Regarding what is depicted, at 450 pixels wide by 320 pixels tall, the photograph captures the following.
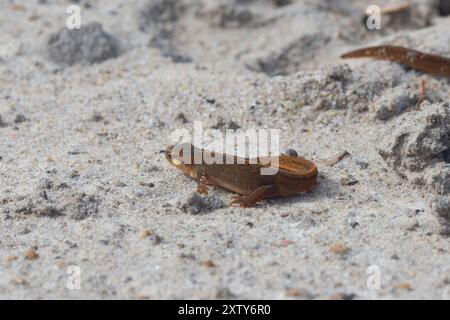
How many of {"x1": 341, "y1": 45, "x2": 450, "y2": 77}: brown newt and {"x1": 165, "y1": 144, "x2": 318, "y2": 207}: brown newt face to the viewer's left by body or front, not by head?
1

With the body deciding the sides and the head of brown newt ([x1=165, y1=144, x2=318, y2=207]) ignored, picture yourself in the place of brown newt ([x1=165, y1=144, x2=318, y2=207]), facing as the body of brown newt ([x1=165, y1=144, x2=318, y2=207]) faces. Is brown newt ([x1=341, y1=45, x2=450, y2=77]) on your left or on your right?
on your right

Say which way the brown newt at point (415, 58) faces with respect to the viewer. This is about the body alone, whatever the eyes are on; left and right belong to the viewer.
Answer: facing to the right of the viewer

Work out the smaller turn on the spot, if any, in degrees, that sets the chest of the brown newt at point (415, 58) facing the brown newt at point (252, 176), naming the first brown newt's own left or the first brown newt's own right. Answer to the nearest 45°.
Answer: approximately 135° to the first brown newt's own right

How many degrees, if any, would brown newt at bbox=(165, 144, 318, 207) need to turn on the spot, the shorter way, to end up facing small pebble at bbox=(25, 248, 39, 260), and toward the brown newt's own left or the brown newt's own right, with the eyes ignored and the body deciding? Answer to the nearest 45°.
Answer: approximately 45° to the brown newt's own left

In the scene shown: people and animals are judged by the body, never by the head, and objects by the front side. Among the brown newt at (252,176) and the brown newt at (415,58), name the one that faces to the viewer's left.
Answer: the brown newt at (252,176)

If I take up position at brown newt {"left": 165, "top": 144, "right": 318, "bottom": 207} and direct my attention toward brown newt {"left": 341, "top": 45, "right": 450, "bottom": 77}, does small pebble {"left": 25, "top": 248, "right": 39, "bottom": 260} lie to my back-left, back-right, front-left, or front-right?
back-left

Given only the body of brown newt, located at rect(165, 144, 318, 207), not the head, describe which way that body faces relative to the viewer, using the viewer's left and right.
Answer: facing to the left of the viewer

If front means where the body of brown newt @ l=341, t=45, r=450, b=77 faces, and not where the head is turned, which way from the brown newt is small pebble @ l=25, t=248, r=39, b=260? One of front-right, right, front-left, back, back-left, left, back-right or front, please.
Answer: back-right

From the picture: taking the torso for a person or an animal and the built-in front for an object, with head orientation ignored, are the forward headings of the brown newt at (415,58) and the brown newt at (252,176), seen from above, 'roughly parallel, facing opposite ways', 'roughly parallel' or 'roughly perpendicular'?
roughly parallel, facing opposite ways
